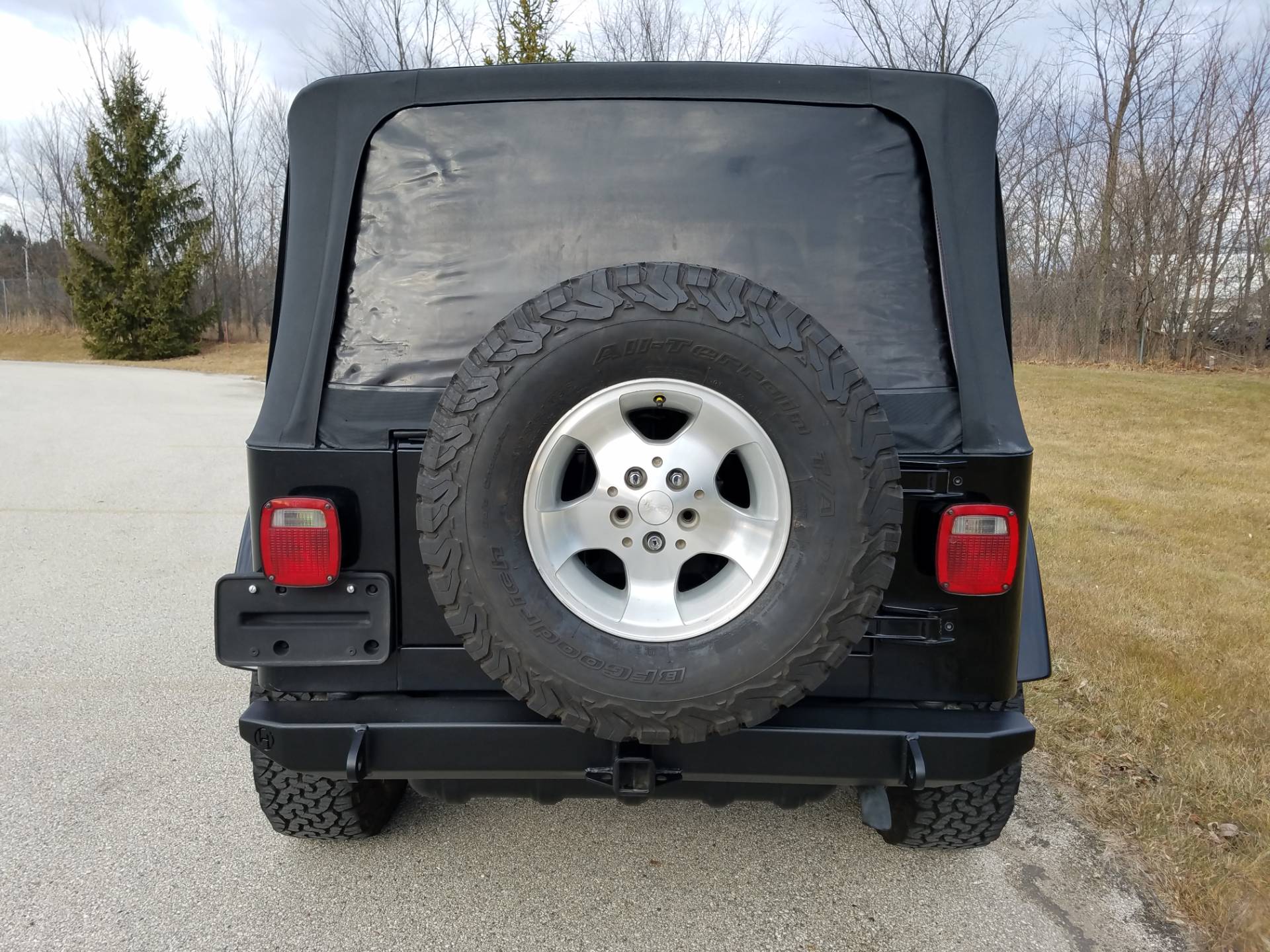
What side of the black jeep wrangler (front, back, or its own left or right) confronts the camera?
back

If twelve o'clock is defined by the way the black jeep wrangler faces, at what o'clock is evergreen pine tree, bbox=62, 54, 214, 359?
The evergreen pine tree is roughly at 11 o'clock from the black jeep wrangler.
